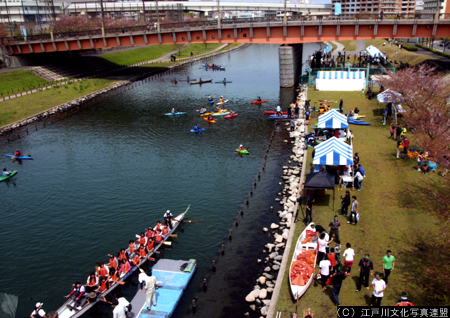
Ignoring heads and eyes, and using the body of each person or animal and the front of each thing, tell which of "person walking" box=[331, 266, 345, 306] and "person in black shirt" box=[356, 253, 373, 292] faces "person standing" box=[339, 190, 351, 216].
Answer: "person walking" box=[331, 266, 345, 306]

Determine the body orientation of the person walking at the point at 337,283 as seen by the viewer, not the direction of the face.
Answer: away from the camera

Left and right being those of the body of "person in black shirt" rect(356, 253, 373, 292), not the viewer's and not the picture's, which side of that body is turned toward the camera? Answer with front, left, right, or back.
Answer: front

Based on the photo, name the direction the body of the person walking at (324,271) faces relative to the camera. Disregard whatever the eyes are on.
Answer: away from the camera

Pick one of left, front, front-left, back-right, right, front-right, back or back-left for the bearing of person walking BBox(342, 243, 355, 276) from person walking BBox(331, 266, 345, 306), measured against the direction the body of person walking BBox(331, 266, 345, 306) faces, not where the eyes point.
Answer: front

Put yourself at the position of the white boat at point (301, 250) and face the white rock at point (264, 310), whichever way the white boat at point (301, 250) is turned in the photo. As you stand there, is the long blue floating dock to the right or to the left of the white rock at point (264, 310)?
right

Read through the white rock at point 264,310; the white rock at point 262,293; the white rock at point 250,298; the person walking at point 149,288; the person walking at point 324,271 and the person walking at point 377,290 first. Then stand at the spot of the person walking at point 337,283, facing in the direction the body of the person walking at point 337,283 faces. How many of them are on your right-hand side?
1

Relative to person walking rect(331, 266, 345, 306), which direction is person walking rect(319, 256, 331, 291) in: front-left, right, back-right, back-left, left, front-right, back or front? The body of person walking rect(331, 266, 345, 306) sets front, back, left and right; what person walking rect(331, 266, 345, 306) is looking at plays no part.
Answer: front-left

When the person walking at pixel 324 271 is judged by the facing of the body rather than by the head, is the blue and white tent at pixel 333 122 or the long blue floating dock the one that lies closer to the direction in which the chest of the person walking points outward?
the blue and white tent

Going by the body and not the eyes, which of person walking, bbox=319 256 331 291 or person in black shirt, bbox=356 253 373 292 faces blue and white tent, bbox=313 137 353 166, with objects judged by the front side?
the person walking

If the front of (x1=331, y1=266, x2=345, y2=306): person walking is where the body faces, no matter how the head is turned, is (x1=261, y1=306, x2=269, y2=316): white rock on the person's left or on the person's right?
on the person's left

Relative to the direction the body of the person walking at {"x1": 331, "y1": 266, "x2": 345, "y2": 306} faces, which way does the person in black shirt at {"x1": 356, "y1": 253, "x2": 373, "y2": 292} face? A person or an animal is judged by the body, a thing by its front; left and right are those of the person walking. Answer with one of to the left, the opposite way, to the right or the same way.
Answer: the opposite way
